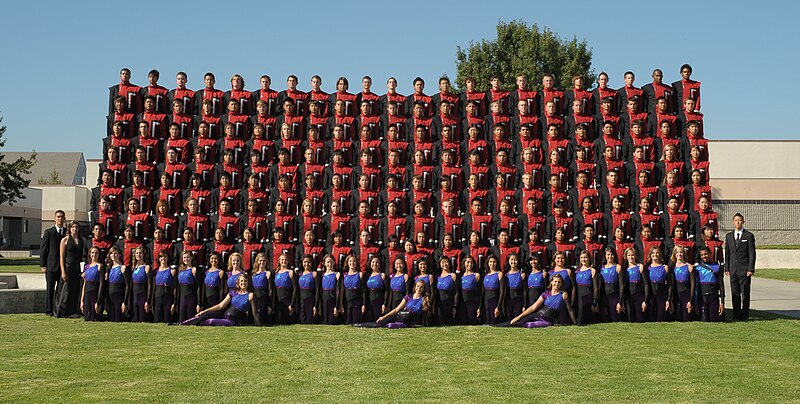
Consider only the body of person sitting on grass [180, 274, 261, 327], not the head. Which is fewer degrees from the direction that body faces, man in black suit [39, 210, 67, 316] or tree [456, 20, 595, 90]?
the man in black suit

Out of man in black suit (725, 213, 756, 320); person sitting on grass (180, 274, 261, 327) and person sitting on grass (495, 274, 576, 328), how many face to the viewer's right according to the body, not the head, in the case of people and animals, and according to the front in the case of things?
0

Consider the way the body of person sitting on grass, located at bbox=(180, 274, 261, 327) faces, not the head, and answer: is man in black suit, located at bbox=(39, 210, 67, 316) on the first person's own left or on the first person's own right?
on the first person's own right

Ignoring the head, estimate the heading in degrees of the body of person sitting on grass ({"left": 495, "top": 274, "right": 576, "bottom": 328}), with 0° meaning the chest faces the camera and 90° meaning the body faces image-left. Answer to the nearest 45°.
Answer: approximately 45°

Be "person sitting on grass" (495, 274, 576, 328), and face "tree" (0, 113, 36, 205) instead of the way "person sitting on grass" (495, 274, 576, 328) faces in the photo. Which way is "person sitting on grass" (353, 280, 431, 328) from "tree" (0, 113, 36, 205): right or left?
left

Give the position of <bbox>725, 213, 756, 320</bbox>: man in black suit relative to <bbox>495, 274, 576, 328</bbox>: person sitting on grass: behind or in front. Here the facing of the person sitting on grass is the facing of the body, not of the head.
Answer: behind

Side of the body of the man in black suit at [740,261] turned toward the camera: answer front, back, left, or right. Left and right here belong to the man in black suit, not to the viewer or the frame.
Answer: front

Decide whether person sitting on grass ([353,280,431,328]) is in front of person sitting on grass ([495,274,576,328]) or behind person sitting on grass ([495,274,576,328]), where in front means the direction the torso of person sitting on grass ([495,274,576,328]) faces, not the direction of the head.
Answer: in front

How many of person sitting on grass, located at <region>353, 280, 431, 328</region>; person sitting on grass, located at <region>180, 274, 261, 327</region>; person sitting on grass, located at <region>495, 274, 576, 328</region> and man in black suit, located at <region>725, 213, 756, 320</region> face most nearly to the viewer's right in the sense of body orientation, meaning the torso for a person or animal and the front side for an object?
0

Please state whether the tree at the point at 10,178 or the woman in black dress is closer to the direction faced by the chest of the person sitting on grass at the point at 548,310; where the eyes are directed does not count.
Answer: the woman in black dress

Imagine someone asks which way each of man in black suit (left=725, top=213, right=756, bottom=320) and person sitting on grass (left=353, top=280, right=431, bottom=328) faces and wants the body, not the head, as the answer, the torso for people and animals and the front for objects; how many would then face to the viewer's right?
0

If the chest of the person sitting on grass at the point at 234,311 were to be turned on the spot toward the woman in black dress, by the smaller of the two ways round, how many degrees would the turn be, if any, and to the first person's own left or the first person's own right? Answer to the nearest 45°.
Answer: approximately 90° to the first person's own right

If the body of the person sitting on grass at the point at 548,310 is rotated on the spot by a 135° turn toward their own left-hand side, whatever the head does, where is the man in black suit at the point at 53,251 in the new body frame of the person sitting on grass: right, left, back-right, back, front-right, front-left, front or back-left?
back

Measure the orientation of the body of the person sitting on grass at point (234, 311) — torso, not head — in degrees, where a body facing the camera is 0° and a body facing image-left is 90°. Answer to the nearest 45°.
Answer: approximately 45°

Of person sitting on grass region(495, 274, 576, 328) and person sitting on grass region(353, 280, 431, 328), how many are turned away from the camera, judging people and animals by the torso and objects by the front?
0

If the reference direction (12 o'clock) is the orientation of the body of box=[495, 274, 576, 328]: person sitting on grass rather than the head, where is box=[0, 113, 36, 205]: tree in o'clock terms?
The tree is roughly at 3 o'clock from the person sitting on grass.

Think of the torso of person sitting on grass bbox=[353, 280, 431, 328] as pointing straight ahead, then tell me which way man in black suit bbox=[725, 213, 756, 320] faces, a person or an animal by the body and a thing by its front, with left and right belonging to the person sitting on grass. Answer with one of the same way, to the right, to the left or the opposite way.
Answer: the same way
